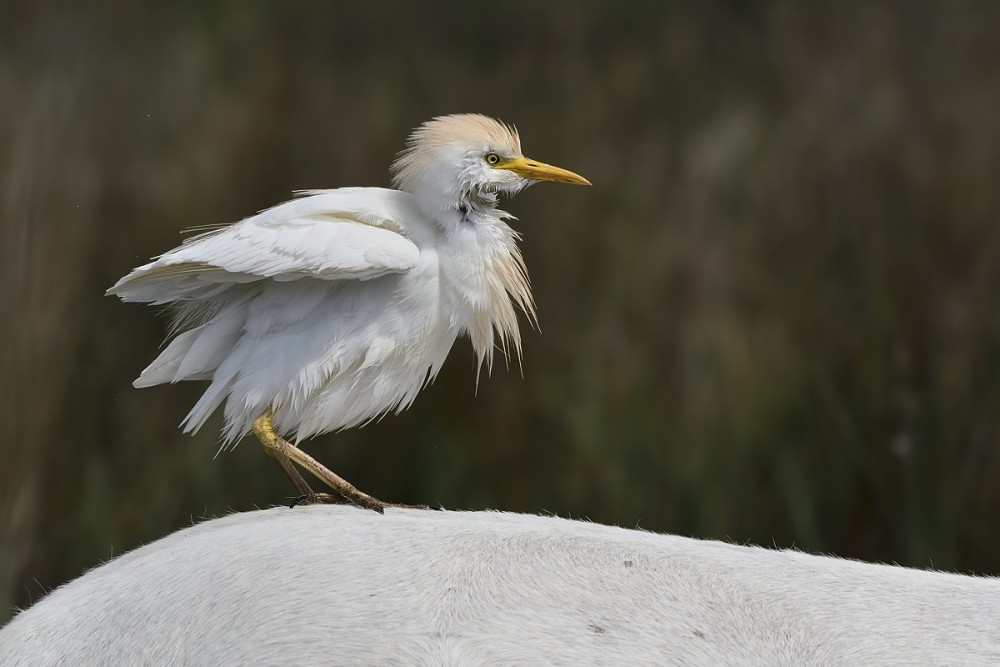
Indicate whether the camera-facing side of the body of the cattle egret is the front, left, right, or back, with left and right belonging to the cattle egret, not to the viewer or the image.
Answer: right
